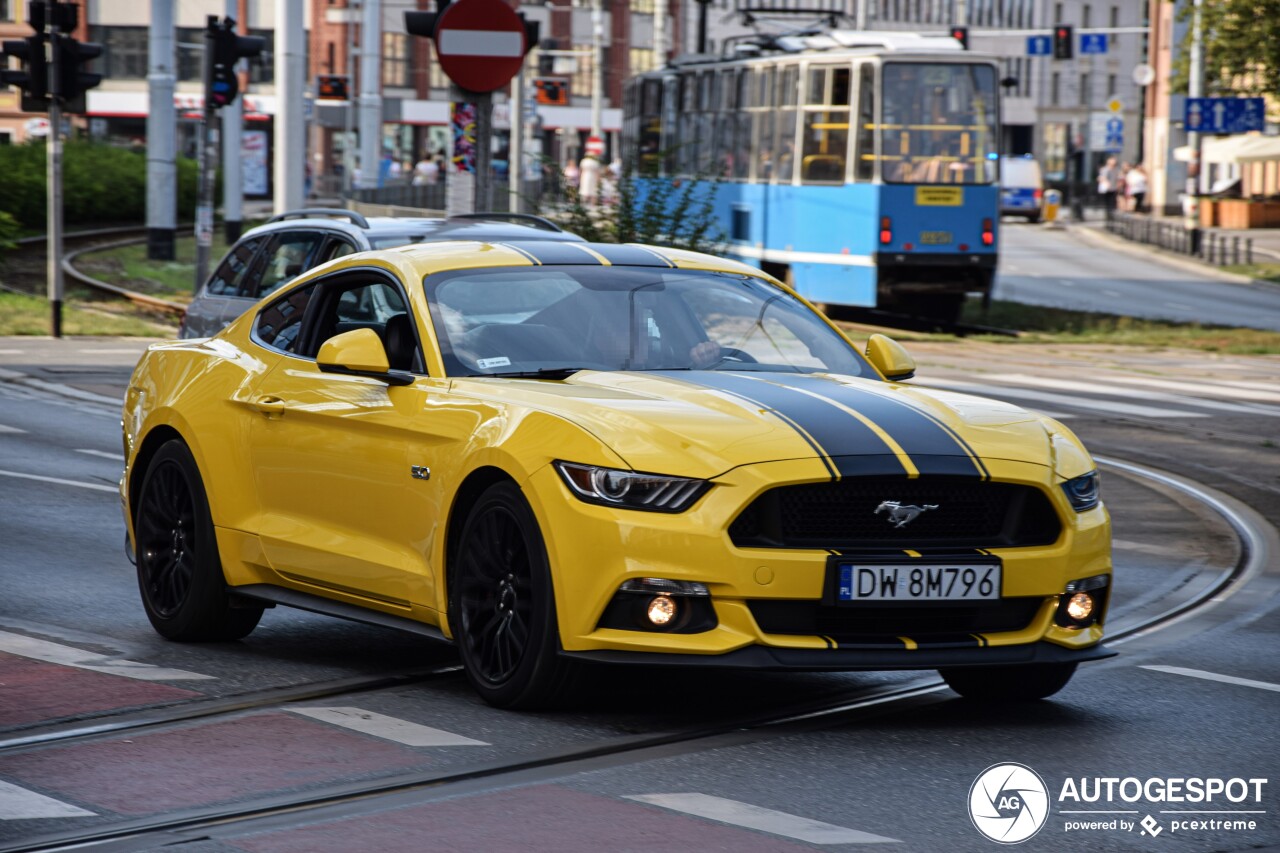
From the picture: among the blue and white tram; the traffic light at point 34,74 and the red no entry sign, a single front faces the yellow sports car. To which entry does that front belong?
the red no entry sign

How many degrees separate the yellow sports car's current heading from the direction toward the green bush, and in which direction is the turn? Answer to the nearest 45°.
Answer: approximately 135° to its left

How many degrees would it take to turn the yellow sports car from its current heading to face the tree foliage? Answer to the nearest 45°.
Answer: approximately 135° to its left

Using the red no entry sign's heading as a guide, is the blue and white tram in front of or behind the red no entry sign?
behind
